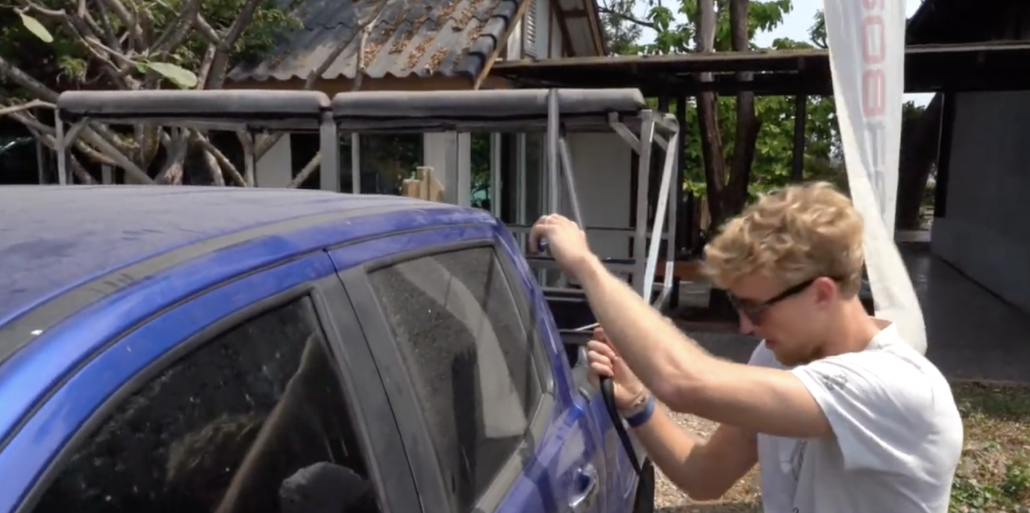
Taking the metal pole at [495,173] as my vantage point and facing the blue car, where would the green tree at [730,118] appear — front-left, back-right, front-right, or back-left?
back-left

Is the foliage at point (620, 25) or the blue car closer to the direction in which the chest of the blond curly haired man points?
the blue car

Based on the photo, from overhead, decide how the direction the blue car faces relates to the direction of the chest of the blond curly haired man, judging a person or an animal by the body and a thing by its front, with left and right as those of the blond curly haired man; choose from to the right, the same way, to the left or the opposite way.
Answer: to the left

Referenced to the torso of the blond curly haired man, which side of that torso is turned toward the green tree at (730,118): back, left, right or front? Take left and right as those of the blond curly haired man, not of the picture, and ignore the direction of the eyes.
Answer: right

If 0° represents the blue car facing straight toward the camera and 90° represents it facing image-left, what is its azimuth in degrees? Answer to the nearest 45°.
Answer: approximately 45°

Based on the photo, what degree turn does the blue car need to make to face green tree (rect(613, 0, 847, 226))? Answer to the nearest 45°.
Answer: approximately 180°

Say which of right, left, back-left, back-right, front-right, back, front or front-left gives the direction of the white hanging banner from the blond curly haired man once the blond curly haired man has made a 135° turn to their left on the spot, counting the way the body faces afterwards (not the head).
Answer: back-left

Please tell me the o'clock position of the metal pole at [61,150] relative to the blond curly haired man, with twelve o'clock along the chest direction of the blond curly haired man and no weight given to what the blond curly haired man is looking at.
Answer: The metal pole is roughly at 1 o'clock from the blond curly haired man.

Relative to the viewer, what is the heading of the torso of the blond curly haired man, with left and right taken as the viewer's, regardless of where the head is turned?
facing to the left of the viewer

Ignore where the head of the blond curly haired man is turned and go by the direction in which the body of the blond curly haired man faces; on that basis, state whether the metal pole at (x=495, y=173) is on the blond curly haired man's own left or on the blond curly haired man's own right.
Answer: on the blond curly haired man's own right
